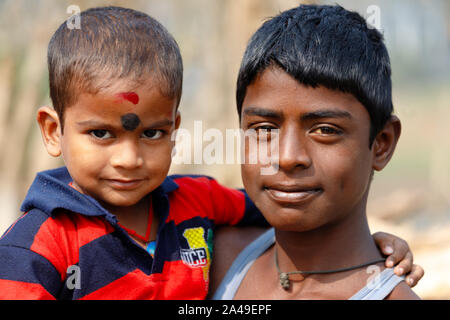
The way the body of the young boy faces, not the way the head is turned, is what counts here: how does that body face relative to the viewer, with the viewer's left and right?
facing the viewer and to the right of the viewer

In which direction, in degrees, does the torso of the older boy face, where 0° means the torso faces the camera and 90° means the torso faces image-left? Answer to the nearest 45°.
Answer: approximately 45°
